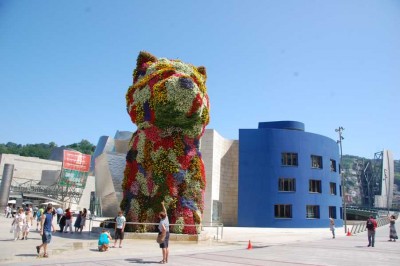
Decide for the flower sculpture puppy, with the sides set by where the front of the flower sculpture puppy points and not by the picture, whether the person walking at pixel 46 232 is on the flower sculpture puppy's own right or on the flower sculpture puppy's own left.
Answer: on the flower sculpture puppy's own right

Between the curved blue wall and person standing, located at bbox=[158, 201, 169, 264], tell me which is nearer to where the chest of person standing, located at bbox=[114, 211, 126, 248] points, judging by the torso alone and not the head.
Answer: the person standing

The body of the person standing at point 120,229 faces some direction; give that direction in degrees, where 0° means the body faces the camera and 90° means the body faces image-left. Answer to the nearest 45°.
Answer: approximately 0°

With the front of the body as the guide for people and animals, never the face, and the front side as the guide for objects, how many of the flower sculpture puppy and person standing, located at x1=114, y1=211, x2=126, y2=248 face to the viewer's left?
0

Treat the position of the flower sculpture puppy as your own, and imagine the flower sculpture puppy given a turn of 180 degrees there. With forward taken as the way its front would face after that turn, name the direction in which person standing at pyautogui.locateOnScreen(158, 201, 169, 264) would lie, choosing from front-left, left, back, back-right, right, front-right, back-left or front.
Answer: back-left

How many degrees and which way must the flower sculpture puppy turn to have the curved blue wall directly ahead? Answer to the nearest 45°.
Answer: approximately 90° to its left
